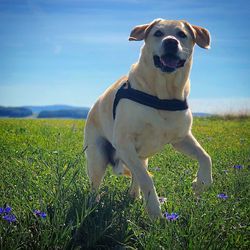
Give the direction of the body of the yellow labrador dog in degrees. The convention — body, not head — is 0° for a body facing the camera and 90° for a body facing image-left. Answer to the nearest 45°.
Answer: approximately 315°

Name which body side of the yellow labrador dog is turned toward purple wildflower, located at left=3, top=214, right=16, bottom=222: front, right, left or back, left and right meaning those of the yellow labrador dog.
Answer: right
